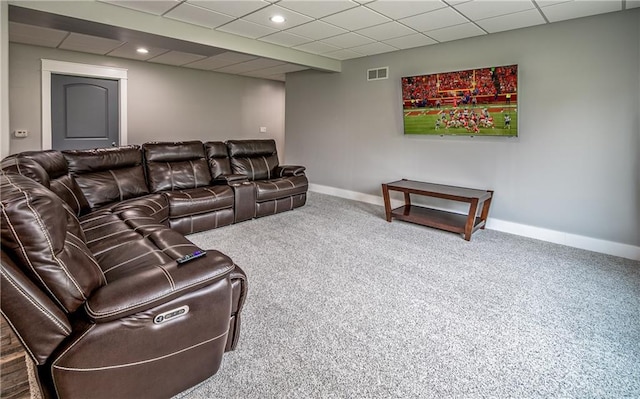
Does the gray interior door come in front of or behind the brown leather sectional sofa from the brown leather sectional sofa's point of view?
behind

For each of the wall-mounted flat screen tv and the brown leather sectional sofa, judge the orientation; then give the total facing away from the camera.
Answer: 0

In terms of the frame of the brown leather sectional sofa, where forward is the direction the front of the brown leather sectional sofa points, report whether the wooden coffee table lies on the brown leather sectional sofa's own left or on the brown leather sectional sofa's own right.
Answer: on the brown leather sectional sofa's own left

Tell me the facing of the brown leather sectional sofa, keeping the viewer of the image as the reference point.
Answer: facing the viewer and to the right of the viewer

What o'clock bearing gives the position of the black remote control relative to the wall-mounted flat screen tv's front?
The black remote control is roughly at 11 o'clock from the wall-mounted flat screen tv.
